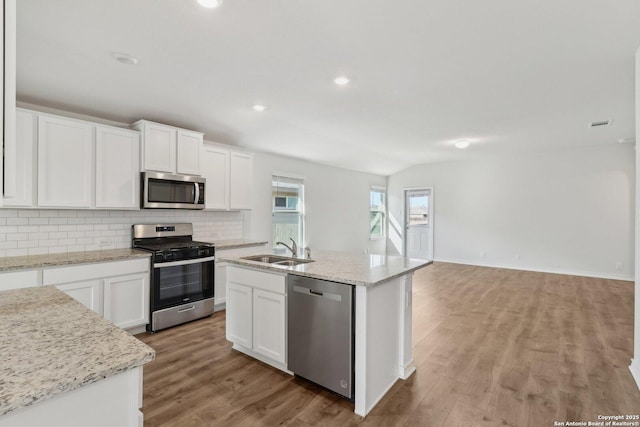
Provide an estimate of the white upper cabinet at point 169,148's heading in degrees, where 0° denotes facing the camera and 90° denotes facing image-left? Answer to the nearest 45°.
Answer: approximately 315°

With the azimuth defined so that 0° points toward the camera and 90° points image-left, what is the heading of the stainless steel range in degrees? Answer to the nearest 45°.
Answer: approximately 315°

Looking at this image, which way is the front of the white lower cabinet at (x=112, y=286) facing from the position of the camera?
facing the viewer and to the right of the viewer

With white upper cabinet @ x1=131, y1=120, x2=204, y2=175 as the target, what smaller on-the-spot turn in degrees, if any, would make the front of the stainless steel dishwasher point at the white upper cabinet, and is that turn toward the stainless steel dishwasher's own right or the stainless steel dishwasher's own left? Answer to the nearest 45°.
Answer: approximately 90° to the stainless steel dishwasher's own right

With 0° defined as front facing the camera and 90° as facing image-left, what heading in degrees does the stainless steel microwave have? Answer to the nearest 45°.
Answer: approximately 315°

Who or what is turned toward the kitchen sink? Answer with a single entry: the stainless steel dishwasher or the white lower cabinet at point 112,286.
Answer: the white lower cabinet

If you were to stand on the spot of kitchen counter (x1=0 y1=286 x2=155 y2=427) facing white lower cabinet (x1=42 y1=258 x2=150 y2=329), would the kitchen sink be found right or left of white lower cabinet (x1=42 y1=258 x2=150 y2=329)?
right

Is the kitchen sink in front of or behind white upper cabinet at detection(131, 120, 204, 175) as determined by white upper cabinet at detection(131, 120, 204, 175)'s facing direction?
in front

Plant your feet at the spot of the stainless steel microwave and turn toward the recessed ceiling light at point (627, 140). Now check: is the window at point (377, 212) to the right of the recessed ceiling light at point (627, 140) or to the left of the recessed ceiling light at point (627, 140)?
left

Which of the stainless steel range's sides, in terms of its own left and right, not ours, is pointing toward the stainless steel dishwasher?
front
